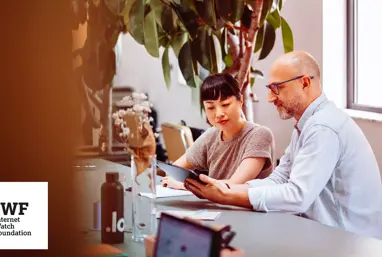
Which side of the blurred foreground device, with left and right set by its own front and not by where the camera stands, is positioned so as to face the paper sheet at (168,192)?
back

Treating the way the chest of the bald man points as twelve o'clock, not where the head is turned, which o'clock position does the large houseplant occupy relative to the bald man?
The large houseplant is roughly at 2 o'clock from the bald man.

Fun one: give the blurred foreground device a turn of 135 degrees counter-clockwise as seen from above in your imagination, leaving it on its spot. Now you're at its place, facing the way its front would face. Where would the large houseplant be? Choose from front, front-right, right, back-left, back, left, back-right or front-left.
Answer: front-left

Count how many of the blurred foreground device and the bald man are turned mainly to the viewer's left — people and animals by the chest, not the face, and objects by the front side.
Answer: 1

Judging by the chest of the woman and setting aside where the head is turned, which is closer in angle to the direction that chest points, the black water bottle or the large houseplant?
the black water bottle

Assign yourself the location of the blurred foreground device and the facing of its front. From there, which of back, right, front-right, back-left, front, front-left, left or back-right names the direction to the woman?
back

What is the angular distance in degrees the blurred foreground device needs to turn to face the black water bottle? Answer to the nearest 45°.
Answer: approximately 180°

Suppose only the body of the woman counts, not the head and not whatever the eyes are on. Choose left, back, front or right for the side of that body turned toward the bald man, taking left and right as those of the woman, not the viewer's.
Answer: left

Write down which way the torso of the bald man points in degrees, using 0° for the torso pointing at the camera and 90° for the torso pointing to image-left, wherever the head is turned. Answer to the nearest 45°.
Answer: approximately 90°

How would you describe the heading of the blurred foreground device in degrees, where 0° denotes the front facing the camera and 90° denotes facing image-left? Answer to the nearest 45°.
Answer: approximately 0°
